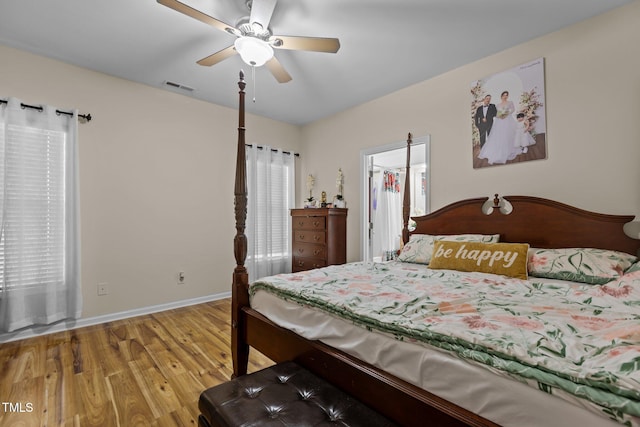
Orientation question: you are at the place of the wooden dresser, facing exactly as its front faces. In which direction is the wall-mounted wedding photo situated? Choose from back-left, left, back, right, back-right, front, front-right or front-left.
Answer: left

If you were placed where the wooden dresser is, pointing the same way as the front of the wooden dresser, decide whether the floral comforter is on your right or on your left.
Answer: on your left

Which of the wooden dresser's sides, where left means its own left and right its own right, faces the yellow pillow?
left

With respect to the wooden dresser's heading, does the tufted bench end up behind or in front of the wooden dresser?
in front

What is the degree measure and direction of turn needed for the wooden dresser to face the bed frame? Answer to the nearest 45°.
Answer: approximately 45° to its left

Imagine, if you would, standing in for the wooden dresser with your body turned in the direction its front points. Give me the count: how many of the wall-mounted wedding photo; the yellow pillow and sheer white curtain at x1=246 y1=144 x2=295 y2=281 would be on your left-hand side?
2

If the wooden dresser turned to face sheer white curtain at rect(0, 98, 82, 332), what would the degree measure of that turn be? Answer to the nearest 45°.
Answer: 0° — it already faces it

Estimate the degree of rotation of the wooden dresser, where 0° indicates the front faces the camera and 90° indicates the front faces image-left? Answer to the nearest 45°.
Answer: approximately 45°

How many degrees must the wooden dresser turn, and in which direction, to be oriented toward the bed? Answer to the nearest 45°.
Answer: approximately 45° to its left

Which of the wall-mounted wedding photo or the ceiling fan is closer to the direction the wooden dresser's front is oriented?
the ceiling fan

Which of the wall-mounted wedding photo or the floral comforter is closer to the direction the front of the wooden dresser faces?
the floral comforter
